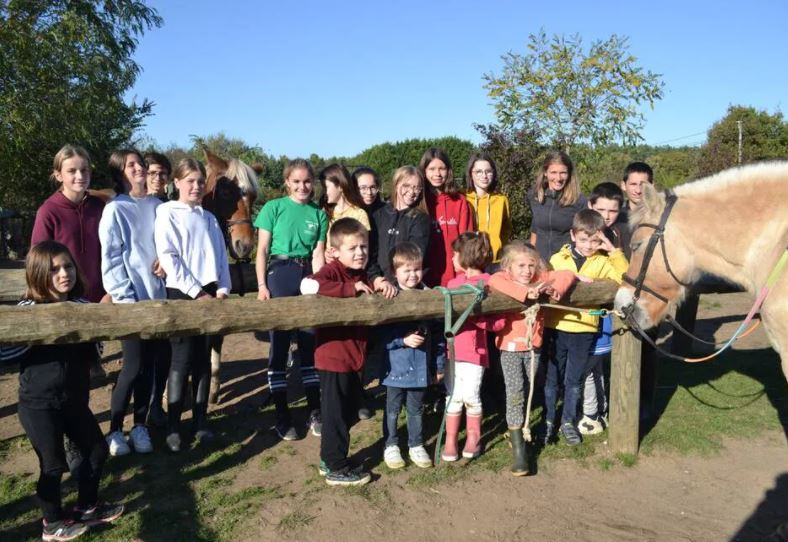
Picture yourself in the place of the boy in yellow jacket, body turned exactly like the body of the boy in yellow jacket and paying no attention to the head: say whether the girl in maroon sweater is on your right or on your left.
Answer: on your right

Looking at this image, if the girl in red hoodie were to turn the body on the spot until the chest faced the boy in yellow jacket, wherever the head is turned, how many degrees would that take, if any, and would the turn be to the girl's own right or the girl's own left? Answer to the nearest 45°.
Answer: approximately 90° to the girl's own left

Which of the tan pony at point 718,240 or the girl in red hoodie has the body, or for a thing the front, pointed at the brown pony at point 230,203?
the tan pony at point 718,240

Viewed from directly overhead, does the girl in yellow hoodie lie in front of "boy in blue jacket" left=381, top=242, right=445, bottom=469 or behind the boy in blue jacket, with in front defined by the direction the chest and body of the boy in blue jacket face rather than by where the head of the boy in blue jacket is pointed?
behind

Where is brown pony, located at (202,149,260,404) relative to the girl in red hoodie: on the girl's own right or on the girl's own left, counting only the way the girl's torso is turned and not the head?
on the girl's own right

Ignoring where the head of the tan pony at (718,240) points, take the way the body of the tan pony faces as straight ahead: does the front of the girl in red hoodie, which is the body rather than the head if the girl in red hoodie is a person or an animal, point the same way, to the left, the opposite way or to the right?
to the left

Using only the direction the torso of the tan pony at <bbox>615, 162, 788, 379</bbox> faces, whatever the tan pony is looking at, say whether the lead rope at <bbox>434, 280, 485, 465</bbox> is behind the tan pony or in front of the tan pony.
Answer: in front

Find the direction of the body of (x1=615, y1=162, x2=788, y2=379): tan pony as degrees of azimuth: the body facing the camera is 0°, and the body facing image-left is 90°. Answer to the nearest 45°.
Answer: approximately 90°

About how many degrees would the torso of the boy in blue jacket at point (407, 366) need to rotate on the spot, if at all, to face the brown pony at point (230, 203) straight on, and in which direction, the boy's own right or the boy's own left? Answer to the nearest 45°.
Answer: approximately 135° to the boy's own right

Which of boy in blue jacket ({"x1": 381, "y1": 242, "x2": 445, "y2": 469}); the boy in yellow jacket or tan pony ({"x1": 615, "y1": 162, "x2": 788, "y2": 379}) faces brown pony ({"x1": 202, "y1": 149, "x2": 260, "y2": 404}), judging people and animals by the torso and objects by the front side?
tan pony ({"x1": 615, "y1": 162, "x2": 788, "y2": 379})

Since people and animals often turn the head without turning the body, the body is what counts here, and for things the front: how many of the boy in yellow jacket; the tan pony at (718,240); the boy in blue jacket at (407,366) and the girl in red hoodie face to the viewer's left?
1
